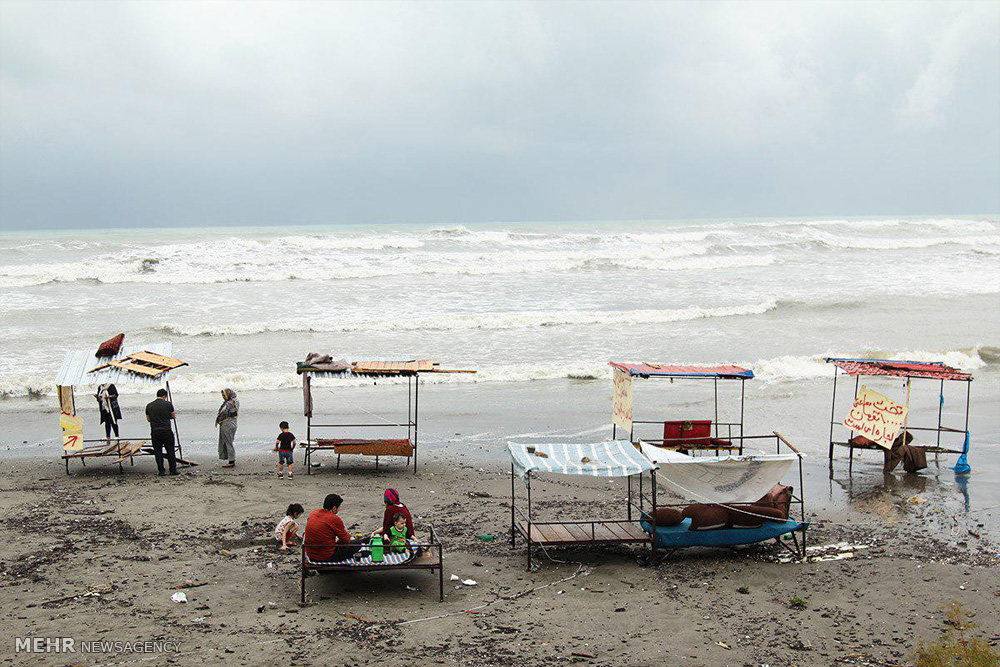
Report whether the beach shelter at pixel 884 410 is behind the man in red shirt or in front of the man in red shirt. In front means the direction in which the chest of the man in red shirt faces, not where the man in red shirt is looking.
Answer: in front

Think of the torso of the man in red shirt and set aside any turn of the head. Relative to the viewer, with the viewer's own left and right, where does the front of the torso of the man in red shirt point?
facing away from the viewer and to the right of the viewer

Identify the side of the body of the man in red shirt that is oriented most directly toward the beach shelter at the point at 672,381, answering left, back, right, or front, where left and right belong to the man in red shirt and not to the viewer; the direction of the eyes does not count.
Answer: front

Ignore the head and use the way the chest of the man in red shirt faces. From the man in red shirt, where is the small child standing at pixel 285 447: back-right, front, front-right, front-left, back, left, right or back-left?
front-left

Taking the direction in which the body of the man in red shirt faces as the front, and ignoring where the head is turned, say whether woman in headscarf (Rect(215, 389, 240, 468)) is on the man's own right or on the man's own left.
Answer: on the man's own left

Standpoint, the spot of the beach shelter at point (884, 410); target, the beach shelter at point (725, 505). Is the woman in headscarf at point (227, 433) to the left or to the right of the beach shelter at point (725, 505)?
right

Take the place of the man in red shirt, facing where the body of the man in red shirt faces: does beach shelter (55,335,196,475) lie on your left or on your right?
on your left

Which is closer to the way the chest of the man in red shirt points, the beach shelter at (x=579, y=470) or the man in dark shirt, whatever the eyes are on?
the beach shelter

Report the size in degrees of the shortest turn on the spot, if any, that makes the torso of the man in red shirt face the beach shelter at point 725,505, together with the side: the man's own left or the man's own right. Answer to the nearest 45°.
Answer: approximately 45° to the man's own right

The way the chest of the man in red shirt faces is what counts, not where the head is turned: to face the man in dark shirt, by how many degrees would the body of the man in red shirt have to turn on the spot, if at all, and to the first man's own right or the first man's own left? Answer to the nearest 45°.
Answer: approximately 90° to the first man's own left

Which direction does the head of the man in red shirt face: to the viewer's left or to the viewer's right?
to the viewer's right
